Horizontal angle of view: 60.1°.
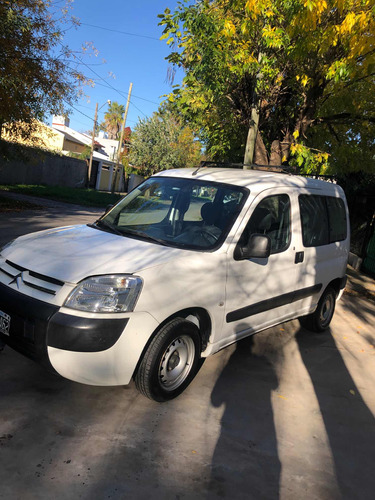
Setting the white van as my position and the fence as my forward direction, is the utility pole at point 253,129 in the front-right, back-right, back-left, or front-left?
front-right

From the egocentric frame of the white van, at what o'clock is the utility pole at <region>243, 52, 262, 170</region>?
The utility pole is roughly at 5 o'clock from the white van.

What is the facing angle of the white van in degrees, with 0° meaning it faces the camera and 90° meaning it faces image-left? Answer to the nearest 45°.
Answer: approximately 45°

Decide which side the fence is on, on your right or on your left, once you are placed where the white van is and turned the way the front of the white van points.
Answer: on your right

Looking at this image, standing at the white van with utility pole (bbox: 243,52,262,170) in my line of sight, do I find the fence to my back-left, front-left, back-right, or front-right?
front-left
